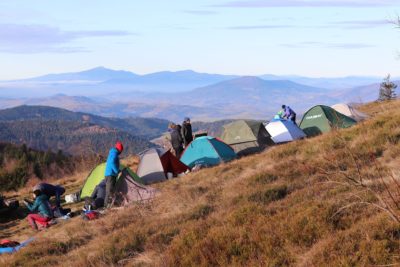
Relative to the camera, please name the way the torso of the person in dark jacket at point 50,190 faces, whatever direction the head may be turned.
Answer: to the viewer's left

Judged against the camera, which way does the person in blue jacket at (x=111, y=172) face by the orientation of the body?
to the viewer's right
